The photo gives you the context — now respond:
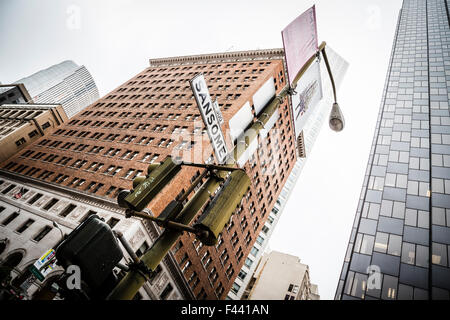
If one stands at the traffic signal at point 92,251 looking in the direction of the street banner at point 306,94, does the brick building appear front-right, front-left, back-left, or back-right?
front-left

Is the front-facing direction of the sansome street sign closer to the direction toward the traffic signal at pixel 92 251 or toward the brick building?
the traffic signal

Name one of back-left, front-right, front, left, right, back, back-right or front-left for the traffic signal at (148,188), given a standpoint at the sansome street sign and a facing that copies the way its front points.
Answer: front-right

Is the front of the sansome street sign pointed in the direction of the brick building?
no

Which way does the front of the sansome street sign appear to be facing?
toward the camera

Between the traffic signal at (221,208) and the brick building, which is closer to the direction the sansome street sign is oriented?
the traffic signal

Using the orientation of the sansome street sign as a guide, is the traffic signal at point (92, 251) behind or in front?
in front
